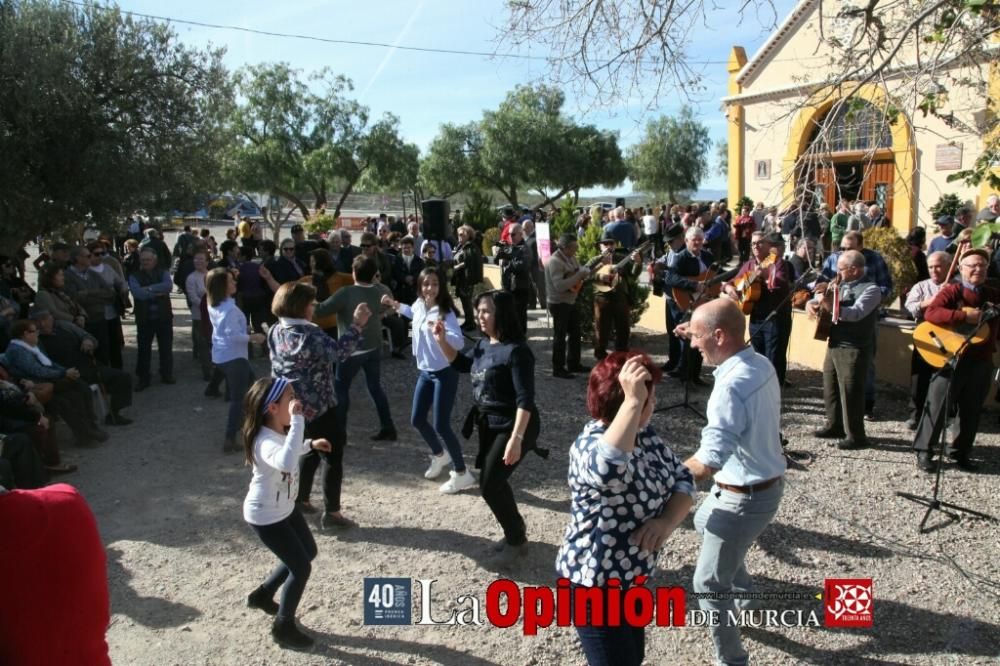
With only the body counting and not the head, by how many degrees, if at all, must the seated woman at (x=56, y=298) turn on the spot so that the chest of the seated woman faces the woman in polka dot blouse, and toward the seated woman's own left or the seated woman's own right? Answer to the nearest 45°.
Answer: approximately 90° to the seated woman's own right

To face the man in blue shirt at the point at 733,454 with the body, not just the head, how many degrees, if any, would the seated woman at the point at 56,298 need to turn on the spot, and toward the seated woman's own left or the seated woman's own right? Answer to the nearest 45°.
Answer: approximately 90° to the seated woman's own right

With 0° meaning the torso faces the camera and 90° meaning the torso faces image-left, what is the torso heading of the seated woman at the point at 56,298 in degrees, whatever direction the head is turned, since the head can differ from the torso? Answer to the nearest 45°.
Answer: approximately 270°

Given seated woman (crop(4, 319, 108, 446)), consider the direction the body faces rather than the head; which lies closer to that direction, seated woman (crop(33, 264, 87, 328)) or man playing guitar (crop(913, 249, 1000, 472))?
the man playing guitar

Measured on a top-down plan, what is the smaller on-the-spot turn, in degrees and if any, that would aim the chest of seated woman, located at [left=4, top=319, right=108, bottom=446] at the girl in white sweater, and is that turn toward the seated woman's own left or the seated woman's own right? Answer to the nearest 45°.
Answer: approximately 90° to the seated woman's own right

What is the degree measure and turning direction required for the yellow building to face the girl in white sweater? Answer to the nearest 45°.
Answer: approximately 45° to its left

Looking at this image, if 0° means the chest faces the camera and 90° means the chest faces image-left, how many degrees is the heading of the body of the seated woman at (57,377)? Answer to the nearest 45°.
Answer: approximately 270°

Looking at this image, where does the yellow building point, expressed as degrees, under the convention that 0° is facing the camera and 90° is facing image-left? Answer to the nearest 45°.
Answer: approximately 45°
